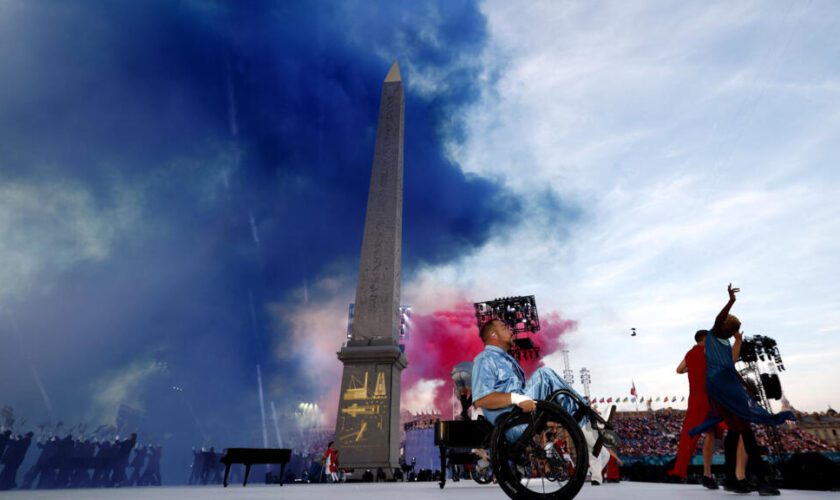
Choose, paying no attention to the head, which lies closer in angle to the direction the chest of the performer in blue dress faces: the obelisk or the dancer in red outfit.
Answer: the dancer in red outfit

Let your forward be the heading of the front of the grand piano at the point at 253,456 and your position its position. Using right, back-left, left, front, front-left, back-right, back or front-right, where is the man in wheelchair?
left

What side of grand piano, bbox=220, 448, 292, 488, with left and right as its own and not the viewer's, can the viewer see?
left

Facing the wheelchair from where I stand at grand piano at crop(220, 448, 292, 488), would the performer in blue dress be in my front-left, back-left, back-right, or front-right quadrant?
front-left

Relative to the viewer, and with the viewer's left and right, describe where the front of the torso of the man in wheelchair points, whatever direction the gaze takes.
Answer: facing to the right of the viewer

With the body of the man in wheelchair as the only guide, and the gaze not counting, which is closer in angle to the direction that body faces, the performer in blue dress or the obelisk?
the performer in blue dress

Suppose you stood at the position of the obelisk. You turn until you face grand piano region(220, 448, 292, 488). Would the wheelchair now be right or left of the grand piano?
left

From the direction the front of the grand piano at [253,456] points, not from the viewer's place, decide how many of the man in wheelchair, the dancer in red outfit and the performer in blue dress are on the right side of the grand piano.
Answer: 0

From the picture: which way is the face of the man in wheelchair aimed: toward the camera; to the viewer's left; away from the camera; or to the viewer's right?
to the viewer's right

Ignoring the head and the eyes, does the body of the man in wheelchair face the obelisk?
no

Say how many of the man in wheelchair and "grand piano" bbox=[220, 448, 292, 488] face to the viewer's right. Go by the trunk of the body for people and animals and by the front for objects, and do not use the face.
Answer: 1

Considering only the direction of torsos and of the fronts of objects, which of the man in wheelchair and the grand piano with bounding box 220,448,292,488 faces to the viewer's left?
the grand piano
